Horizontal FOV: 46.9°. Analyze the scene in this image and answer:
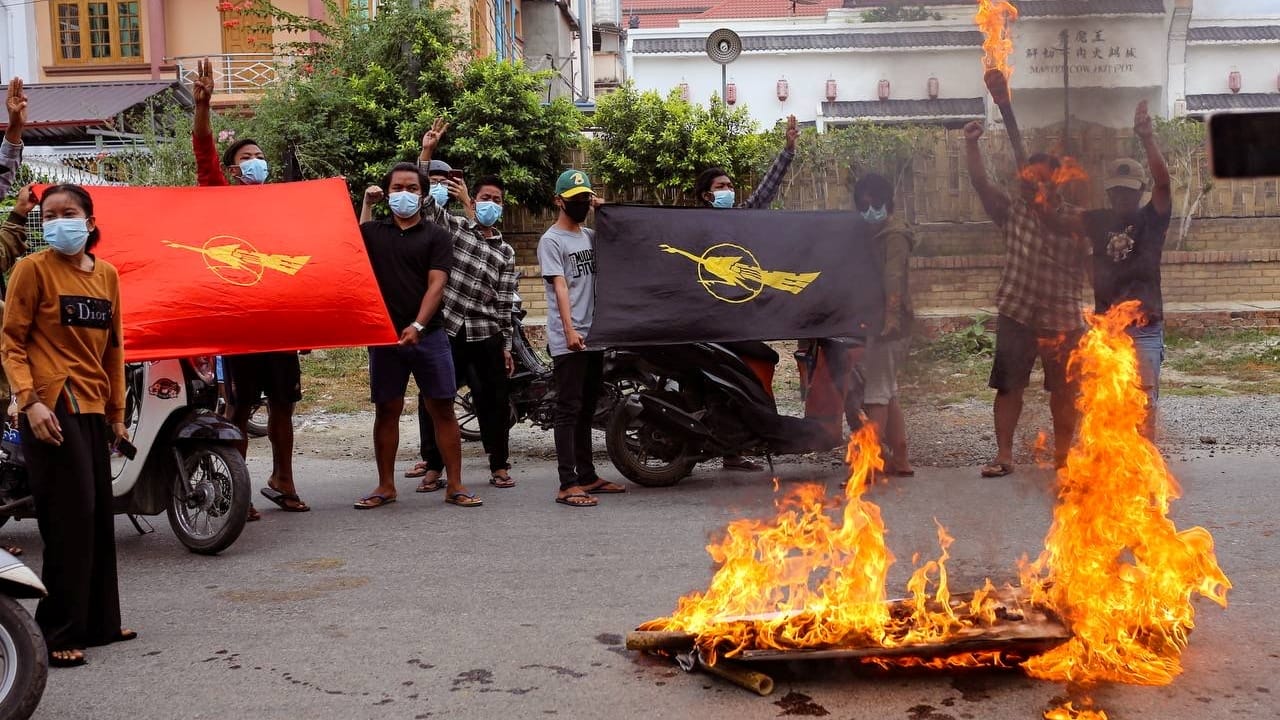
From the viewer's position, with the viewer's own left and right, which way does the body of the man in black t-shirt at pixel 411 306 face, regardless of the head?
facing the viewer

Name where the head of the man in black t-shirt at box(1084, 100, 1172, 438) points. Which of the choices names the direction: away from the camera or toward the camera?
toward the camera

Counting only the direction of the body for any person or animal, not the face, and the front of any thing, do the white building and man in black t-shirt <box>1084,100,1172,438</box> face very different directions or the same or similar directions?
same or similar directions

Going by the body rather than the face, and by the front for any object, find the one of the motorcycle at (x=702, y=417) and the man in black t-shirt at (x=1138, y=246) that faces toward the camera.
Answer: the man in black t-shirt

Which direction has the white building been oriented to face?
toward the camera

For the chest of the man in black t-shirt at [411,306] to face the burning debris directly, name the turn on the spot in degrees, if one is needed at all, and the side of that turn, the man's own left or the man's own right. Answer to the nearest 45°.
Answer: approximately 45° to the man's own left

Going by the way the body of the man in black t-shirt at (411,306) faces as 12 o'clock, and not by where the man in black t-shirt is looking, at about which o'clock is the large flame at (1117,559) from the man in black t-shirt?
The large flame is roughly at 11 o'clock from the man in black t-shirt.
